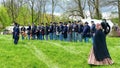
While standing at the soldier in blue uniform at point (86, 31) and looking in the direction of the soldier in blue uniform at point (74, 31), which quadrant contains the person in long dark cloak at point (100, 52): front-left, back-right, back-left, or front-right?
back-left

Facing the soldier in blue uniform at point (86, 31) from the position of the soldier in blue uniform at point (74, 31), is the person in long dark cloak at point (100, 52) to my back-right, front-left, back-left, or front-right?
front-right
